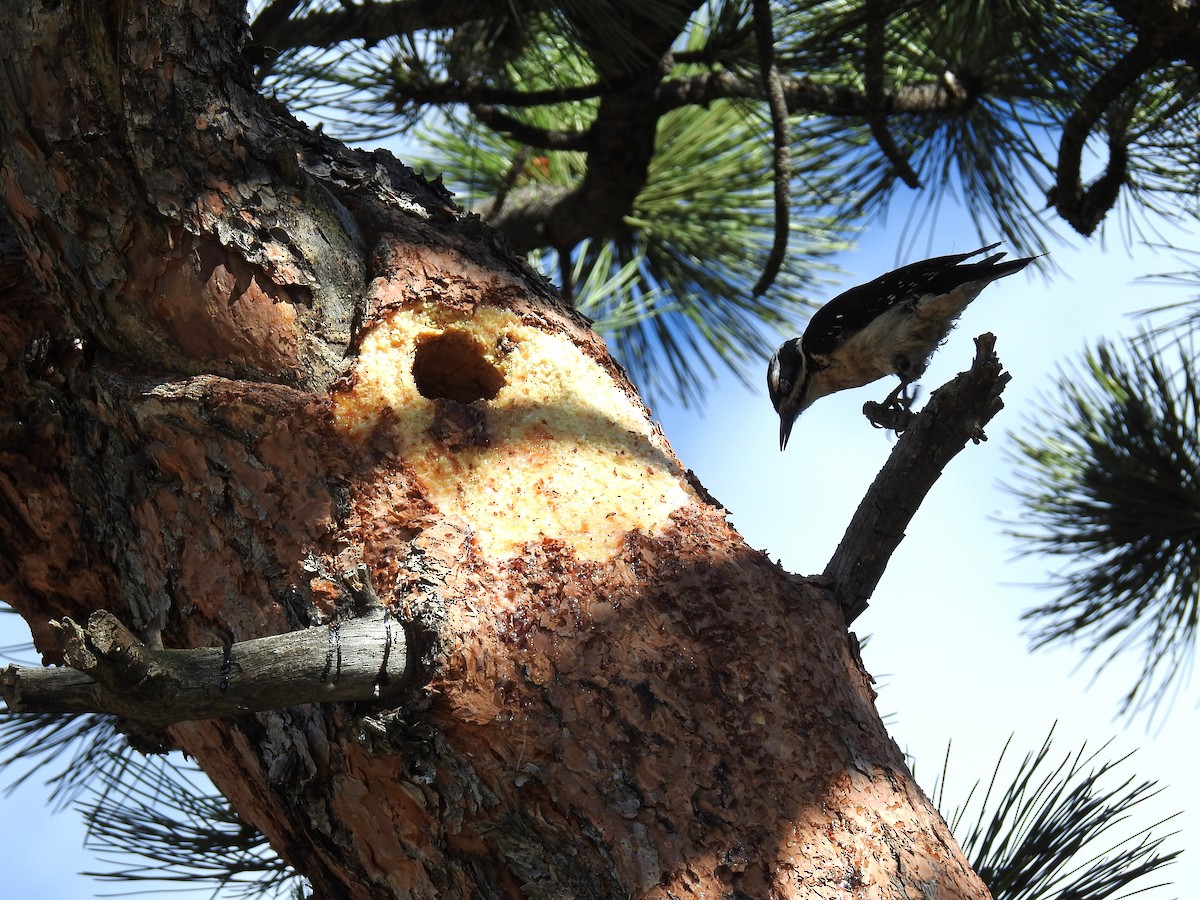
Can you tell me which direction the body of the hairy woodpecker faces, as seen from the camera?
to the viewer's left
